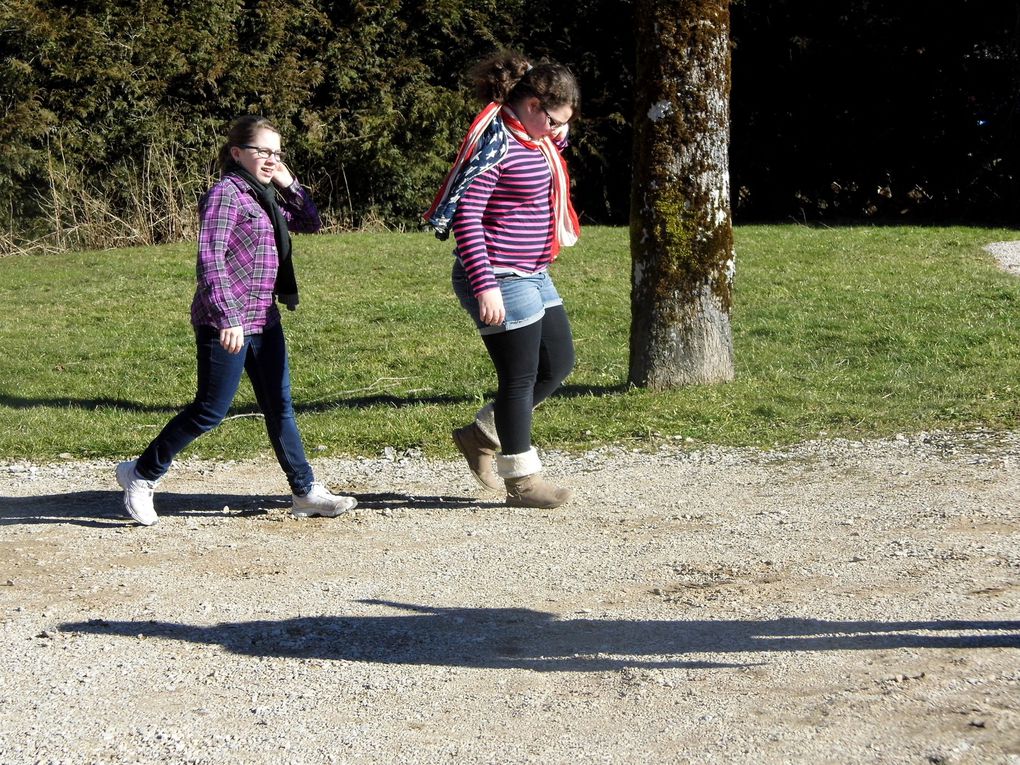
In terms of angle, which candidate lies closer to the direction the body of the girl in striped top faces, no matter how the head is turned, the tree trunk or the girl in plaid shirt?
the tree trunk

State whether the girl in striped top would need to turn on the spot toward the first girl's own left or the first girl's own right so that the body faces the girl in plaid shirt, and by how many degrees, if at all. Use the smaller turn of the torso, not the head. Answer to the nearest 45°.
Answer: approximately 180°

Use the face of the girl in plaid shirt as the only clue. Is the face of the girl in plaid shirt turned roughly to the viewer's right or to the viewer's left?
to the viewer's right

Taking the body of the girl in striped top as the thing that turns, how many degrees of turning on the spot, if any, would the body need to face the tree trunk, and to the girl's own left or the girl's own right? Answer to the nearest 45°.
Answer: approximately 90° to the girl's own left

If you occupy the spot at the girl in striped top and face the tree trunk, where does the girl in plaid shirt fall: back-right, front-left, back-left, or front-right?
back-left

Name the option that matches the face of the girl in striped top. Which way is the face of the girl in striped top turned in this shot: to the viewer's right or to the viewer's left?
to the viewer's right

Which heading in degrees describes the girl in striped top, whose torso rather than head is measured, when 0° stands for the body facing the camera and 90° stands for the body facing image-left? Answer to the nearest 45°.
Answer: approximately 270°
